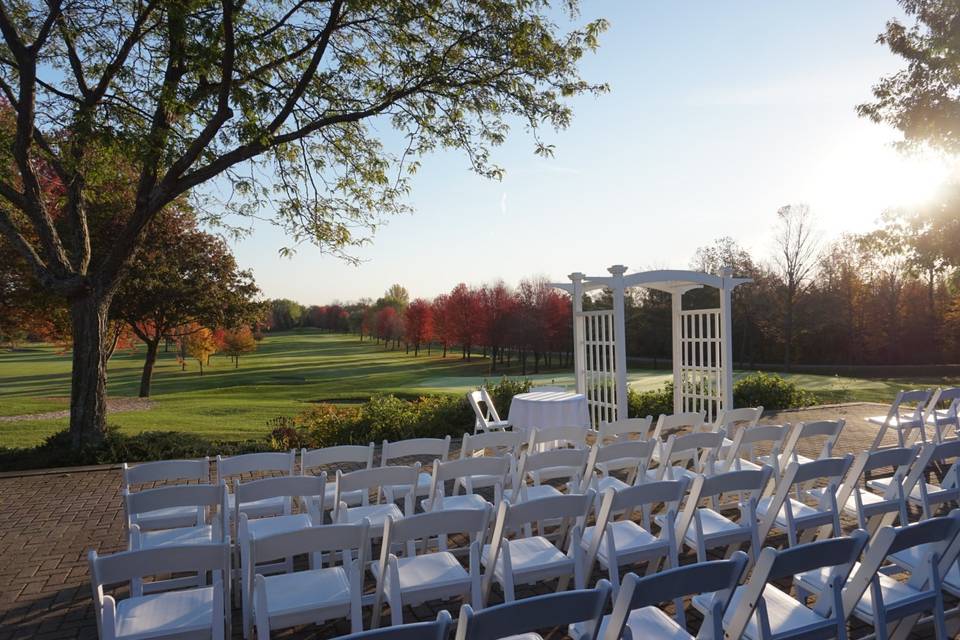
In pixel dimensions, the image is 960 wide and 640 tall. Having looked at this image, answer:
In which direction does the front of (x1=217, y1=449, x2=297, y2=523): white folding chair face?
away from the camera

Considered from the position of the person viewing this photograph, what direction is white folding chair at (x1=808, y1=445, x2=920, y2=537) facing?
facing away from the viewer and to the left of the viewer

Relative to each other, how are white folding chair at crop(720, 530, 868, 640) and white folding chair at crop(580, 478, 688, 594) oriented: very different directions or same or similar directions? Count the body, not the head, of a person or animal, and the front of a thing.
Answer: same or similar directions

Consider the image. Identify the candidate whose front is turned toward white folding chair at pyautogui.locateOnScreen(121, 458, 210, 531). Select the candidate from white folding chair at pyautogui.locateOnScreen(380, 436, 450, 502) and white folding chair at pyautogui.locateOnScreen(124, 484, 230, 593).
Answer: white folding chair at pyautogui.locateOnScreen(124, 484, 230, 593)

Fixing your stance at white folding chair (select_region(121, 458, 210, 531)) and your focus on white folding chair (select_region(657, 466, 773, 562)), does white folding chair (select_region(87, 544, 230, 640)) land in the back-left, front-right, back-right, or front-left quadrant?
front-right

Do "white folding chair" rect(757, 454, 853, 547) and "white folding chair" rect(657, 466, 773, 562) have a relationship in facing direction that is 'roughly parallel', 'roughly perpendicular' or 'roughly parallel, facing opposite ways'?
roughly parallel

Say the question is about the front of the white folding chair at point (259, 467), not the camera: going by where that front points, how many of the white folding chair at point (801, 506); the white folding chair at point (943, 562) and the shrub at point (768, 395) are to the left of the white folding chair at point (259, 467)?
0

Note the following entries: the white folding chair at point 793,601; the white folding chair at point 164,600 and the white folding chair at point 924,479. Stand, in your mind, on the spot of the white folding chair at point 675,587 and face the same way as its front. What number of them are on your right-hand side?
2

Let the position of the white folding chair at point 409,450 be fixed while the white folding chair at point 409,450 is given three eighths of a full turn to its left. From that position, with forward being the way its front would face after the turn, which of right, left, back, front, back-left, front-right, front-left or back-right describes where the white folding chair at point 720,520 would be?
left

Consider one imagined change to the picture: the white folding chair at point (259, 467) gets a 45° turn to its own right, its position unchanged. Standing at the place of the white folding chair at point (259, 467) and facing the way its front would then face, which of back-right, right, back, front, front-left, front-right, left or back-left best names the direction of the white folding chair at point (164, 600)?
back-right

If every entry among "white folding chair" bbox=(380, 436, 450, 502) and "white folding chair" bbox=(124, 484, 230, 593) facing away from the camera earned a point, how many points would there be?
2

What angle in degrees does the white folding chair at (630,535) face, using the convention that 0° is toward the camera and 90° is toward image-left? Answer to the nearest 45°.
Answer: approximately 135°

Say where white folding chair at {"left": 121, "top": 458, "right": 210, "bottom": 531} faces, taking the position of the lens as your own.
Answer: facing away from the viewer

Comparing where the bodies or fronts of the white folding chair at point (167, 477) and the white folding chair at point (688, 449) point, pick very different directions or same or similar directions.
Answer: same or similar directions

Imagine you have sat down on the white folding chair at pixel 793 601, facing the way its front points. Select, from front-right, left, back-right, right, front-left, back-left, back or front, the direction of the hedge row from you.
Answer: front

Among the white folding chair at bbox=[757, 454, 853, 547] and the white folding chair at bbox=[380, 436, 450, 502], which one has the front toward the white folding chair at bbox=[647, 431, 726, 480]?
the white folding chair at bbox=[757, 454, 853, 547]

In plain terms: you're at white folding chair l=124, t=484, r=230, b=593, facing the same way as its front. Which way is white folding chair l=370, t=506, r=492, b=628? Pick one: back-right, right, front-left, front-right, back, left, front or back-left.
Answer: back-right

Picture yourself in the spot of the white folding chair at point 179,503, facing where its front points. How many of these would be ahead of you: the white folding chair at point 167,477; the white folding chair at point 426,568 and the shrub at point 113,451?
2

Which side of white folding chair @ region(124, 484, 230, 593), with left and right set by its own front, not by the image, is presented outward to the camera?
back

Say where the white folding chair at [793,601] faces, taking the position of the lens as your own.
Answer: facing away from the viewer and to the left of the viewer

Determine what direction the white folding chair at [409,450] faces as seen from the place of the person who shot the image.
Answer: facing away from the viewer

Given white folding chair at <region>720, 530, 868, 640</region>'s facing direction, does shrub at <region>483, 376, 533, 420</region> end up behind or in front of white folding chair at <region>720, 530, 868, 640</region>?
in front
